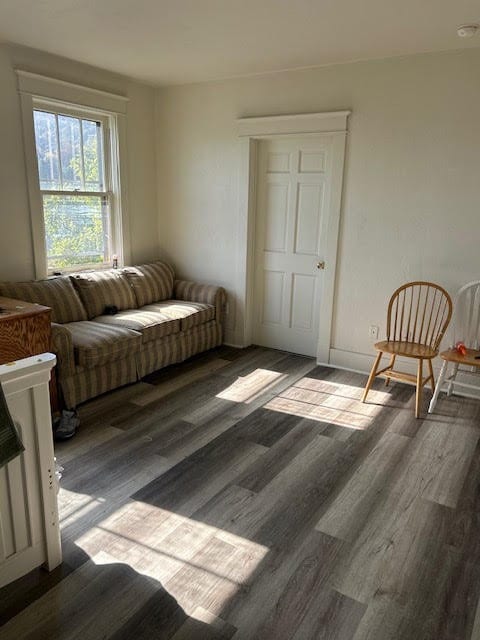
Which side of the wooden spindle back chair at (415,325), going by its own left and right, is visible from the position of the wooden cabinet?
front

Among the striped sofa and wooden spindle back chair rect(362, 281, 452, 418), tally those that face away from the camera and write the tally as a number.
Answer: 0

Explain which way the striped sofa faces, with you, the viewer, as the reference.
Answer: facing the viewer and to the right of the viewer

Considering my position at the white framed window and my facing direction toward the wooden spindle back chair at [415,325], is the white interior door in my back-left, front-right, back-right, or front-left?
front-left

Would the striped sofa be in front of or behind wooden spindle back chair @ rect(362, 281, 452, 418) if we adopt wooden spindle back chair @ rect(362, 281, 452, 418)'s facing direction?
in front

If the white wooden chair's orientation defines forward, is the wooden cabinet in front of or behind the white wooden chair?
in front

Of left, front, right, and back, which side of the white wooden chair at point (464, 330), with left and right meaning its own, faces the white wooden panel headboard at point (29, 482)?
front

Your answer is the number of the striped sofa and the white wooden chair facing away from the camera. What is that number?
0

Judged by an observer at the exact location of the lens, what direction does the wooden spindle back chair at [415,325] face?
facing the viewer and to the left of the viewer

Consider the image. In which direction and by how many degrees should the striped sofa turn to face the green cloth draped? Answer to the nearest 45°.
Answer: approximately 45° to its right

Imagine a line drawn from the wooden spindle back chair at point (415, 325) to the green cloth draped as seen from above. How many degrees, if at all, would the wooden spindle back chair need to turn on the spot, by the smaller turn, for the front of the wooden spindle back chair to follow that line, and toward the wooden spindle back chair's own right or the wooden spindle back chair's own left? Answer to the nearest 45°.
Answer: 0° — it already faces it

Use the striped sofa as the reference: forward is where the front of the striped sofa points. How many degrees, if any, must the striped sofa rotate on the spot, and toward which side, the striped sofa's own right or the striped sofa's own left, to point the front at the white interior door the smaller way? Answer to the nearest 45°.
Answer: approximately 45° to the striped sofa's own left

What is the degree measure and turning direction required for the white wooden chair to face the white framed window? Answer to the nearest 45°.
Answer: approximately 45° to its right

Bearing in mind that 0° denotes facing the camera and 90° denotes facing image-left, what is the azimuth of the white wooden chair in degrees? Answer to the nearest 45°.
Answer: approximately 45°
